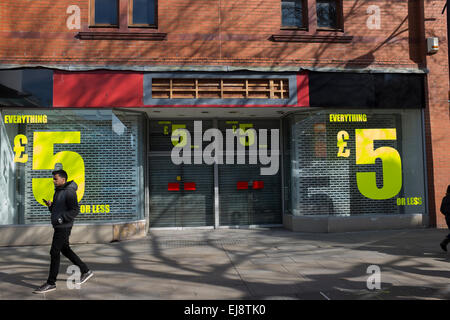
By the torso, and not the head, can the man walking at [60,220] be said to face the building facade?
no

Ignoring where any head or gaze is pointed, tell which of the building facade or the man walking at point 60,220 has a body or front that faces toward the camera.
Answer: the building facade

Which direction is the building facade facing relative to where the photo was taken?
toward the camera

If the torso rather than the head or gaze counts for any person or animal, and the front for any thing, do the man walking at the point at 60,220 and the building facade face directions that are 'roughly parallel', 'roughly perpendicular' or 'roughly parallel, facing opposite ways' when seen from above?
roughly perpendicular

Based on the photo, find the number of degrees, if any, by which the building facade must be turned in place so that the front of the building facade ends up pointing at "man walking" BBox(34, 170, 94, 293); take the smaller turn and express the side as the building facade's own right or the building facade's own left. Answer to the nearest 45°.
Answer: approximately 45° to the building facade's own right

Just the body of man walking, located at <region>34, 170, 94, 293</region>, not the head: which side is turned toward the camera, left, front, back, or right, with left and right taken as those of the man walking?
left
